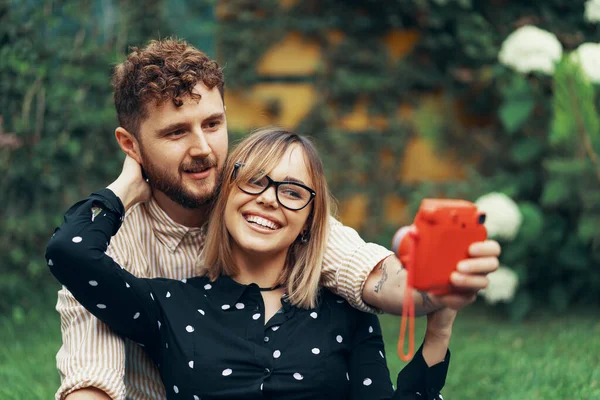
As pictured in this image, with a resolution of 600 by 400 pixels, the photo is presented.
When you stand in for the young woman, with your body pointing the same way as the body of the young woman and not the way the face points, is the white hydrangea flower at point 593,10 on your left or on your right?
on your left

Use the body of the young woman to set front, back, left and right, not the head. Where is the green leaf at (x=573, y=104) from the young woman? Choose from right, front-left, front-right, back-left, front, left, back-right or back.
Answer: back-left

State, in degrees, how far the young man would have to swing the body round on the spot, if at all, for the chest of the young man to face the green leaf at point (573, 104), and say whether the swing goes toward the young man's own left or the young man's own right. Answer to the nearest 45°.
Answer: approximately 90° to the young man's own left

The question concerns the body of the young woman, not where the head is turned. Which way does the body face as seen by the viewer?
toward the camera

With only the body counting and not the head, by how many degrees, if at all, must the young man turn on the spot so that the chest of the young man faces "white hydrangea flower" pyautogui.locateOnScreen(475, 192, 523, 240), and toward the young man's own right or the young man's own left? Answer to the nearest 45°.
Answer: approximately 90° to the young man's own left

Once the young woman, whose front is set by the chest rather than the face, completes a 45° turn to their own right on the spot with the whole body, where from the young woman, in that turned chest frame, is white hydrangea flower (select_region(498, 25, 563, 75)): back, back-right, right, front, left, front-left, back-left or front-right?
back

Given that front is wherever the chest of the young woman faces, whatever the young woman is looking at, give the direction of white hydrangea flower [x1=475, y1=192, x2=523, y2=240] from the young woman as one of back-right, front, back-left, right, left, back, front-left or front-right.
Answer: back-left

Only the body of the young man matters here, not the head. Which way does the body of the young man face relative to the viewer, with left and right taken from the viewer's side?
facing the viewer and to the right of the viewer

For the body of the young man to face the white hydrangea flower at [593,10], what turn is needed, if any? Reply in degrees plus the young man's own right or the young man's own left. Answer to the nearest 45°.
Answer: approximately 90° to the young man's own left

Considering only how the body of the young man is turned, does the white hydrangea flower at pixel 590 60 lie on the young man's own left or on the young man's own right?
on the young man's own left

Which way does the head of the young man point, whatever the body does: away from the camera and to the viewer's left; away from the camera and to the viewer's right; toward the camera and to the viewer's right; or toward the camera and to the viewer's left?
toward the camera and to the viewer's right

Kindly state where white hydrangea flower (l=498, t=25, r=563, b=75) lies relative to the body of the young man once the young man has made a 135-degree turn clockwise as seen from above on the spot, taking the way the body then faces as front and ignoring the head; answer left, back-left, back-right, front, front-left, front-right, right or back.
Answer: back-right
